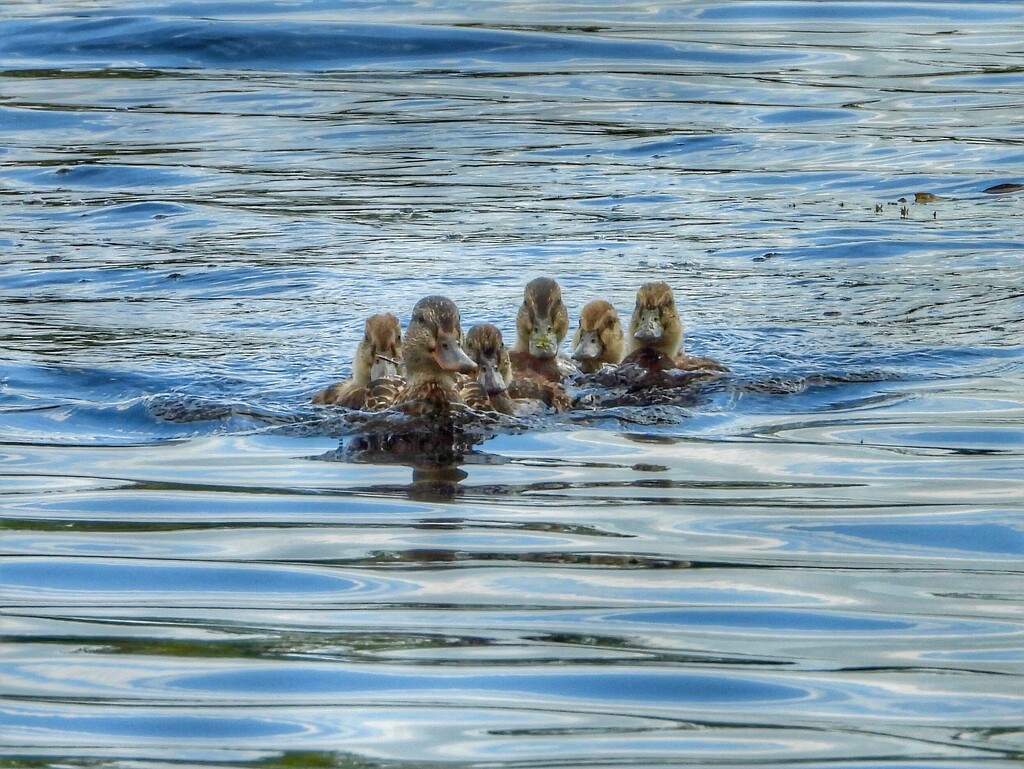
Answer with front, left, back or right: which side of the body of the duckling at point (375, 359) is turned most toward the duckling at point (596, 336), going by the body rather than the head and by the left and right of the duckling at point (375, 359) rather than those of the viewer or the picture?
left

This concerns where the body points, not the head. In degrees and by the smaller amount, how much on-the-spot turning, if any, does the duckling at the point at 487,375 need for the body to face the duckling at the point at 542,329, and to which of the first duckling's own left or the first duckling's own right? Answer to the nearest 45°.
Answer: approximately 180°

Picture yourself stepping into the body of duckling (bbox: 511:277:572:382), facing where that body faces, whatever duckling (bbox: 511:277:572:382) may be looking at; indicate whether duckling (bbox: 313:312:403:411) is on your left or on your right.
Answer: on your right

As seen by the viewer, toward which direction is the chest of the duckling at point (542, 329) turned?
toward the camera

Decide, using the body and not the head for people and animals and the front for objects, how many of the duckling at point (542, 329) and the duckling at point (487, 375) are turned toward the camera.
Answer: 2

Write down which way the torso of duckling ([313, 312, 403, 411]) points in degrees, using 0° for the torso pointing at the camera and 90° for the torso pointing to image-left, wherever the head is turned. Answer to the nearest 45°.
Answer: approximately 315°

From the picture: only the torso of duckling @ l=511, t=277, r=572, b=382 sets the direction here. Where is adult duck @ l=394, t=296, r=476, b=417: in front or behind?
in front

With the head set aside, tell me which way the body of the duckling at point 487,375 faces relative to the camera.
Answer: toward the camera

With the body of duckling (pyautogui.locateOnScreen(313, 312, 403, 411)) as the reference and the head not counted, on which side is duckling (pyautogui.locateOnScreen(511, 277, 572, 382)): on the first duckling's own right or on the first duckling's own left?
on the first duckling's own left

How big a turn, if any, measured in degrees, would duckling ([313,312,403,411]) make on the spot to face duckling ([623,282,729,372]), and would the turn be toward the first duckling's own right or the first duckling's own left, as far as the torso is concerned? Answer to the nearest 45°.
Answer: approximately 45° to the first duckling's own left
